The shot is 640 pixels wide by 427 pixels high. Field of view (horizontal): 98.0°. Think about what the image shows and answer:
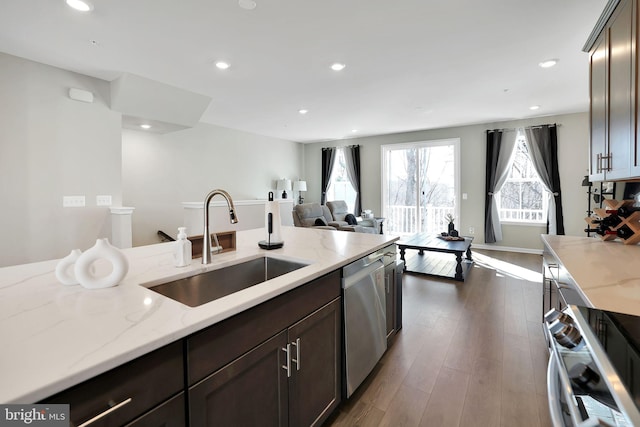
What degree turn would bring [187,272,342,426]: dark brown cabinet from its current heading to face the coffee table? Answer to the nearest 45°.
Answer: approximately 90° to its left

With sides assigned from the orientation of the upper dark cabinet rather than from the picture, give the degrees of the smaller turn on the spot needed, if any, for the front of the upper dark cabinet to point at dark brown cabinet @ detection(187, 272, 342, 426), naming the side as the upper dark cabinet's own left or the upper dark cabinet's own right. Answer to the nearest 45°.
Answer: approximately 45° to the upper dark cabinet's own left

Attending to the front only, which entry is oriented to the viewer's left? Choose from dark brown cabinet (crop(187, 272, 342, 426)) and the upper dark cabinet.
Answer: the upper dark cabinet

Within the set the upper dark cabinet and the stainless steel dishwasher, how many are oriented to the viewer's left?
1

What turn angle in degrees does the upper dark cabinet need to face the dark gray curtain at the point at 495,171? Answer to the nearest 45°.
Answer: approximately 45° to its right

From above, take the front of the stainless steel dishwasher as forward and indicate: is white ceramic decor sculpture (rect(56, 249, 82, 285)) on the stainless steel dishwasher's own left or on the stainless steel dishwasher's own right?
on the stainless steel dishwasher's own right

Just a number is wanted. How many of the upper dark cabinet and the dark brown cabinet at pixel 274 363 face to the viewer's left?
1

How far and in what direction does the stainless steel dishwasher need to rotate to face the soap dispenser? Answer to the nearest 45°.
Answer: approximately 90° to its right

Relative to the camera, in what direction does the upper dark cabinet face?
facing to the left of the viewer

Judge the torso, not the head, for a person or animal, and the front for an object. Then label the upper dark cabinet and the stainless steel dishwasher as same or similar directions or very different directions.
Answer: very different directions

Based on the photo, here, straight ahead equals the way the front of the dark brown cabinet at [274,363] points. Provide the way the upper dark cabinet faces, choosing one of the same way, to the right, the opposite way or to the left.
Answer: the opposite way

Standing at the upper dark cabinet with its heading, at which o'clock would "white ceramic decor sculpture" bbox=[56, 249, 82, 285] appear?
The white ceramic decor sculpture is roughly at 10 o'clock from the upper dark cabinet.

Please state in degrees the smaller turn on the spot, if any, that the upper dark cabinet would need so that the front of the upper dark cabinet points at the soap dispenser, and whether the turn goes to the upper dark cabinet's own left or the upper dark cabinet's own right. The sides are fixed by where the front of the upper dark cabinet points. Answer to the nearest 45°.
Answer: approximately 45° to the upper dark cabinet's own left

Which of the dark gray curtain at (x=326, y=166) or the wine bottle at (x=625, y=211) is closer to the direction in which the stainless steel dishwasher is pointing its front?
the wine bottle
